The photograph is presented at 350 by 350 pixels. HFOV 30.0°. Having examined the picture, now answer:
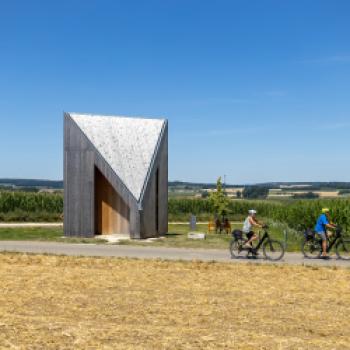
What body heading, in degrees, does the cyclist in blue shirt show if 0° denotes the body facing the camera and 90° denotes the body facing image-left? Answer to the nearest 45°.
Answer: approximately 270°

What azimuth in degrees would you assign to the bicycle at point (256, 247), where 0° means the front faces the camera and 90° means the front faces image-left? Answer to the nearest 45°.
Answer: approximately 270°

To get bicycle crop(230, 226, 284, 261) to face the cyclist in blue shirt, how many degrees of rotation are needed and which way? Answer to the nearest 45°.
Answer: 0° — it already faces them

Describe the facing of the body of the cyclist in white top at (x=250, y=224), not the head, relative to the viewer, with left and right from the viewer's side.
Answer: facing to the right of the viewer

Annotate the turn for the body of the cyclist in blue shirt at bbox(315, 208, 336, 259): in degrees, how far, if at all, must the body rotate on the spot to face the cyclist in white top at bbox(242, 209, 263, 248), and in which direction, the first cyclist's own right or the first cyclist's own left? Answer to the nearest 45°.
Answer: approximately 135° to the first cyclist's own right

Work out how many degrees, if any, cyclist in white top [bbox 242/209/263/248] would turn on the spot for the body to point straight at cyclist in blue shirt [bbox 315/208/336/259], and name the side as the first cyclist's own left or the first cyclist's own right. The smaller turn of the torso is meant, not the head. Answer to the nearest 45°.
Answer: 0° — they already face them

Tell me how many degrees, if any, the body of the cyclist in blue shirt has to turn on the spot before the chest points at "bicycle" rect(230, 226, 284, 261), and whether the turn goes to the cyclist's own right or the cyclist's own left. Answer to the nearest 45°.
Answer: approximately 180°
